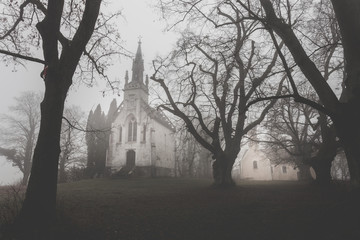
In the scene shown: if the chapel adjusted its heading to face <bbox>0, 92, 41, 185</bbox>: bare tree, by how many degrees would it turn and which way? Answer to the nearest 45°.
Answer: approximately 45° to its right

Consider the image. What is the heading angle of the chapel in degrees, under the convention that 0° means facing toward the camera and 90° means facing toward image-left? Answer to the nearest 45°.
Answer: approximately 45°
